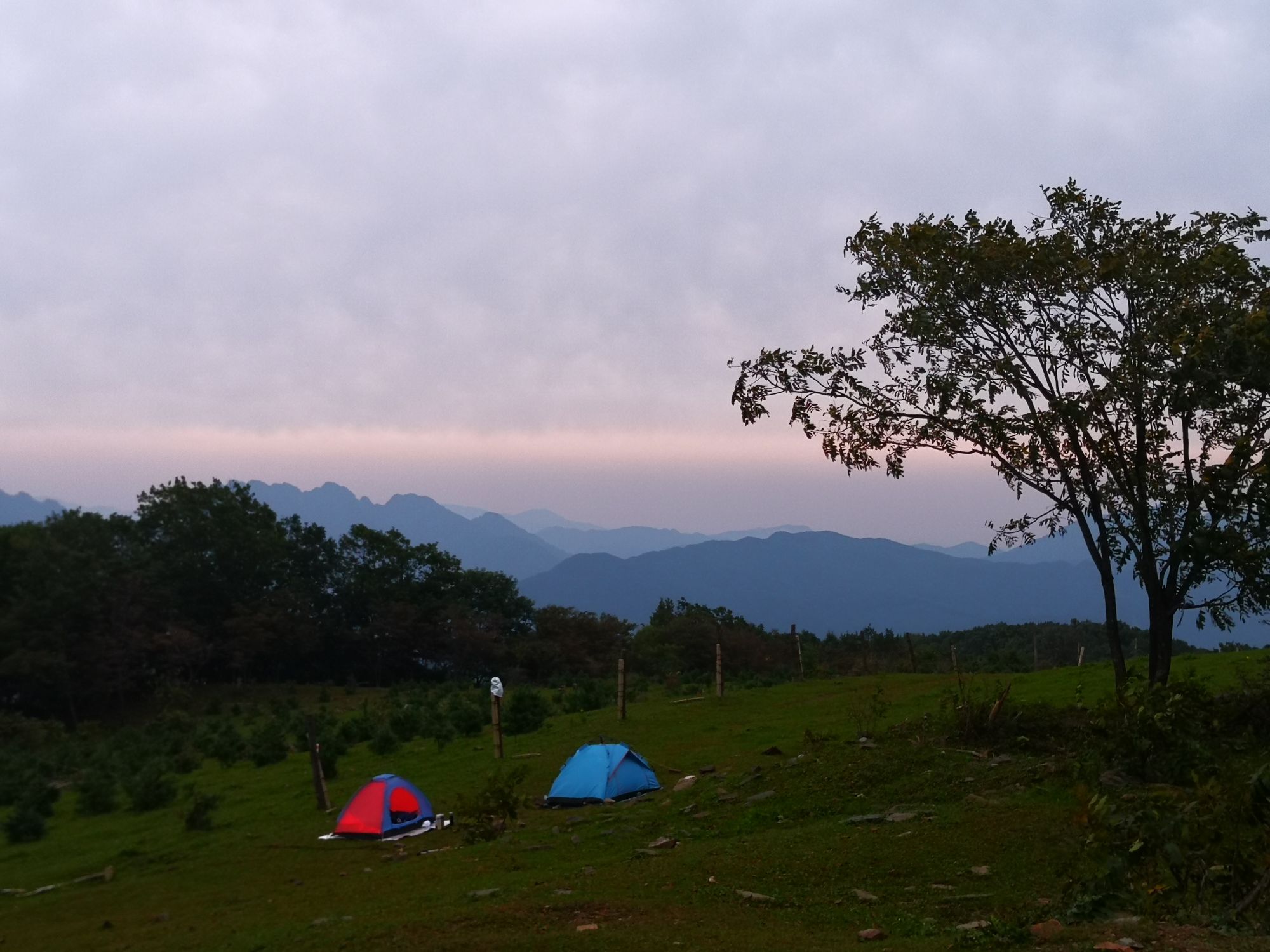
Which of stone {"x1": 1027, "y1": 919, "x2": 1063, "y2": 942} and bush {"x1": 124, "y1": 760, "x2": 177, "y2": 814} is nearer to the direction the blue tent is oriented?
the stone

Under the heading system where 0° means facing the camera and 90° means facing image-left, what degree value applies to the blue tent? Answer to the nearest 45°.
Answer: approximately 315°

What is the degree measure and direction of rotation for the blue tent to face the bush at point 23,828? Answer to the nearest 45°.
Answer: approximately 135° to its right

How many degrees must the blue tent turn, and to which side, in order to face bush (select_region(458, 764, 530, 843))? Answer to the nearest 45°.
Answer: approximately 90° to its right
